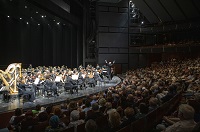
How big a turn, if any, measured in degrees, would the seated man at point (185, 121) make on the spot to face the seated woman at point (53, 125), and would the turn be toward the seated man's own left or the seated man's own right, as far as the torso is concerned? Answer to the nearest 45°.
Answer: approximately 45° to the seated man's own left

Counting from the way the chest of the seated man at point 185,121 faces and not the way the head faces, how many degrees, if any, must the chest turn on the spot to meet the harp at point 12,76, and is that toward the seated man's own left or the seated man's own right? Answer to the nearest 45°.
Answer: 0° — they already face it

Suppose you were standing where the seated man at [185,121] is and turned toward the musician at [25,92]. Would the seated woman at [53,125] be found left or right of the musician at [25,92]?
left

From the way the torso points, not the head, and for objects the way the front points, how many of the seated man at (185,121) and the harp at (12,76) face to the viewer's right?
1

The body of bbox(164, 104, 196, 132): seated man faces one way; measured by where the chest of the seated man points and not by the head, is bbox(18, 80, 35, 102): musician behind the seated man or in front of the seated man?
in front

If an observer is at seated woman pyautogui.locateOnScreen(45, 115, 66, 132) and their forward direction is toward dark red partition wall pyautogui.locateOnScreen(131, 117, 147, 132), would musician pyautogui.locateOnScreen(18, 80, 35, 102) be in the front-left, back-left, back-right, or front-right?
back-left

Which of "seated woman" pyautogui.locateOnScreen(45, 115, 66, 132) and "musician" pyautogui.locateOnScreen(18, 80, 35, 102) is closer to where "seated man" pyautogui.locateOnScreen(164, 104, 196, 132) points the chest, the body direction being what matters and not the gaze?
the musician

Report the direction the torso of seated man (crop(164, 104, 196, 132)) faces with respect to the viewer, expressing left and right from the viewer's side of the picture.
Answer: facing away from the viewer and to the left of the viewer

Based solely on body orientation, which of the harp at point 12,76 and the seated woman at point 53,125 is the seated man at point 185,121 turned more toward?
the harp

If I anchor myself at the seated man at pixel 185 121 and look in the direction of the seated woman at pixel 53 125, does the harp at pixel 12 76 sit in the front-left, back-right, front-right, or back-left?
front-right
